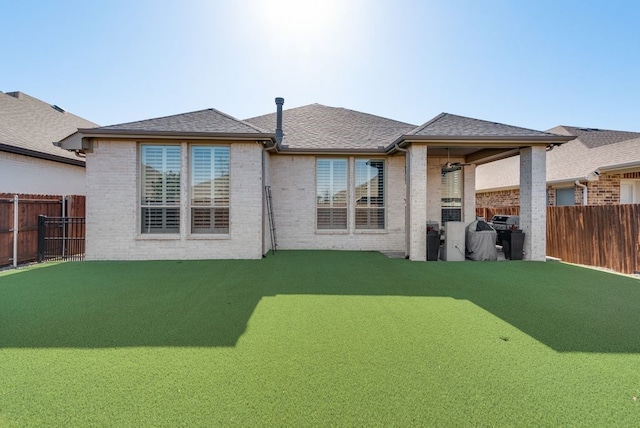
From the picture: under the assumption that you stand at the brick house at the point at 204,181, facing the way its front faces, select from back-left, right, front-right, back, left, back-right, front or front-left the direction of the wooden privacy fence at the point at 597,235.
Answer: right

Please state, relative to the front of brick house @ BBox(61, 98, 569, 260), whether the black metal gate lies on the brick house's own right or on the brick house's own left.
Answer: on the brick house's own left

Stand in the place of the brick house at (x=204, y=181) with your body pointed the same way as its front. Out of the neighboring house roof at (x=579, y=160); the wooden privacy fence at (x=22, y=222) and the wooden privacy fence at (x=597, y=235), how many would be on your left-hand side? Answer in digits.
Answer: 1

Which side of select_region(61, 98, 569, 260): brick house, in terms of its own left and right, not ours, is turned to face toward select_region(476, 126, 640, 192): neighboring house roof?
right

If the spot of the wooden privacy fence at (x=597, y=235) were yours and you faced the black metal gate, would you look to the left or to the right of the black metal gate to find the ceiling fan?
right

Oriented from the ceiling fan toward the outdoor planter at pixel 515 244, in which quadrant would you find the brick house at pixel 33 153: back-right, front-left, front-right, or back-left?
back-right

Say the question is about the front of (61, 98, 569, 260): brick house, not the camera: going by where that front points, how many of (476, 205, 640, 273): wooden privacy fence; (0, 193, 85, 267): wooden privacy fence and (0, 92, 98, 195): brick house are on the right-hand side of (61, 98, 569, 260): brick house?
1

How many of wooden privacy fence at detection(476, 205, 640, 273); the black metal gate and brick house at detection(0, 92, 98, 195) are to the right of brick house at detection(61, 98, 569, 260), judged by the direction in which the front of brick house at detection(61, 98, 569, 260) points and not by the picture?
1

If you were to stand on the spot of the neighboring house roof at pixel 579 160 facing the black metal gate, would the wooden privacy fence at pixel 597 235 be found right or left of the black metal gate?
left

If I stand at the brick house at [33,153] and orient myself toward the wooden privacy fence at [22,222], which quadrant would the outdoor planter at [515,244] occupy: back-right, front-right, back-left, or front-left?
front-left

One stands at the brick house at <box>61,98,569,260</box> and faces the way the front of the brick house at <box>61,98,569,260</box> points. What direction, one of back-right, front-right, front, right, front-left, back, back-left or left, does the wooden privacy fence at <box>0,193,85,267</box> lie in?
left

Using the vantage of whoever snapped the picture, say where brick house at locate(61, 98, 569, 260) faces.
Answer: facing away from the viewer
